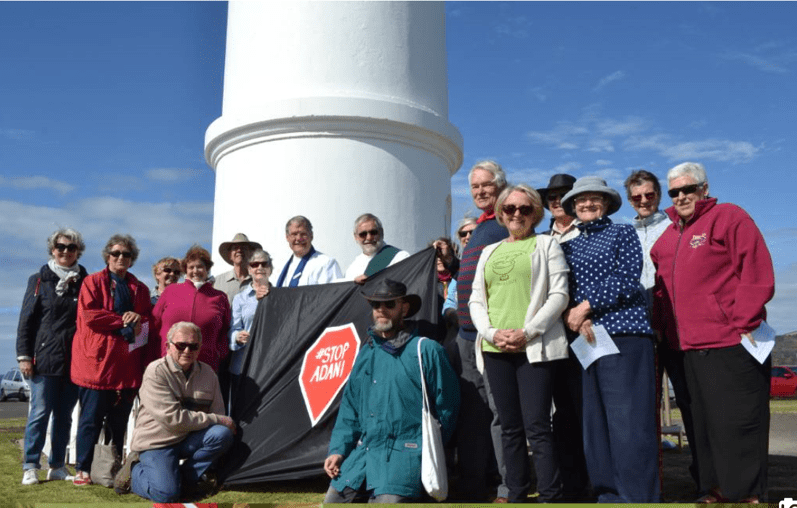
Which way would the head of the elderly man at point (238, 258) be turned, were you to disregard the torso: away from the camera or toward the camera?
toward the camera

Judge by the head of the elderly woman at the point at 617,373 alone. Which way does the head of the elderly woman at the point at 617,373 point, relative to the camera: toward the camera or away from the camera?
toward the camera

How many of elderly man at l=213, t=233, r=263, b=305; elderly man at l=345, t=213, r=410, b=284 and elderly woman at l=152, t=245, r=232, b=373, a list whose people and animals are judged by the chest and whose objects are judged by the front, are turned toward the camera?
3

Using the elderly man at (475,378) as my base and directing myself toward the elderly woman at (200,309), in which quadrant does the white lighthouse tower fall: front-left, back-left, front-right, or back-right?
front-right

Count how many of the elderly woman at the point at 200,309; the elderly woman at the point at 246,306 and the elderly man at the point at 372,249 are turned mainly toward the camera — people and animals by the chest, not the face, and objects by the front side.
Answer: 3

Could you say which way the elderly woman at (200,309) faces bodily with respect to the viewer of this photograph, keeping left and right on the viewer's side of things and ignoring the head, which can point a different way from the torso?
facing the viewer

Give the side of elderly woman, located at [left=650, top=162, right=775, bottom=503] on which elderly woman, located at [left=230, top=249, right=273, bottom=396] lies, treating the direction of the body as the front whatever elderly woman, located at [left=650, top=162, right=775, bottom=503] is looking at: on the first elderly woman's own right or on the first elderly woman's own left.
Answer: on the first elderly woman's own right

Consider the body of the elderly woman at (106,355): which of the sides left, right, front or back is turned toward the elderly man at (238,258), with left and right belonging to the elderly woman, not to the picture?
left

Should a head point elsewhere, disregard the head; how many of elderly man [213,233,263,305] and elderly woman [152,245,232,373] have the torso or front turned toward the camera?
2

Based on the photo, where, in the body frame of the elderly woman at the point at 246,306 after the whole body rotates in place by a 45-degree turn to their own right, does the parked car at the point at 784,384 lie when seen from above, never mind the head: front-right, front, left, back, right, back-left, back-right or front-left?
back

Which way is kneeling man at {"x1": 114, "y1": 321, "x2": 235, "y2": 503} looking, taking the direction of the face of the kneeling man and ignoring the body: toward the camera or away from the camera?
toward the camera

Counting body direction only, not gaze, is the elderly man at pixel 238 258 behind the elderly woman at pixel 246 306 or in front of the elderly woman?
behind

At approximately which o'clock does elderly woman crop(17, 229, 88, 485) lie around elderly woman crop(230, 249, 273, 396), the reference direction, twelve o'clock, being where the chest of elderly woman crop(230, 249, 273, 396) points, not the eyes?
elderly woman crop(17, 229, 88, 485) is roughly at 3 o'clock from elderly woman crop(230, 249, 273, 396).

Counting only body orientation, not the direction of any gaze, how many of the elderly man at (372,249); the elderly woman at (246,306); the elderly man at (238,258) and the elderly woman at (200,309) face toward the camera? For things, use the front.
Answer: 4

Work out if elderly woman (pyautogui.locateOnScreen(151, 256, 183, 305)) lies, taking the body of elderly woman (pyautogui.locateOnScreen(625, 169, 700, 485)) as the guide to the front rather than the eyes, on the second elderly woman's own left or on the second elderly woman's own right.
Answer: on the second elderly woman's own right
